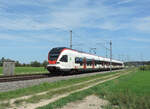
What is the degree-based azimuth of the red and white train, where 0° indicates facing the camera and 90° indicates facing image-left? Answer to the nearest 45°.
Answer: approximately 45°
